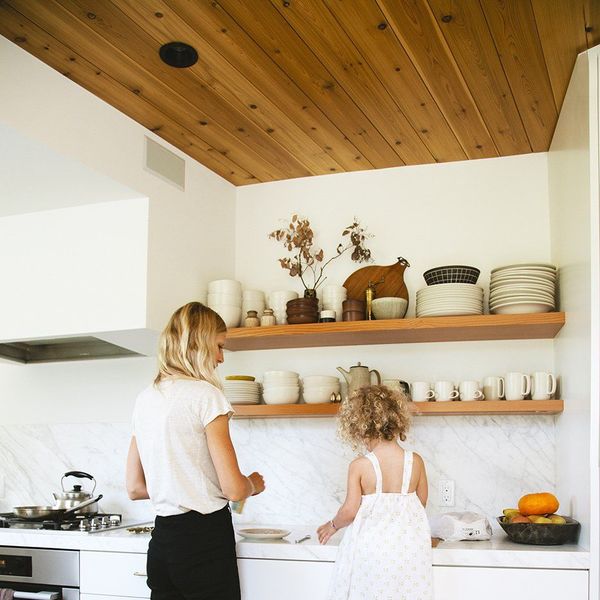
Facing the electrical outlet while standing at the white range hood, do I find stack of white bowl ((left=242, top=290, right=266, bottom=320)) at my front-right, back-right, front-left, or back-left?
front-left

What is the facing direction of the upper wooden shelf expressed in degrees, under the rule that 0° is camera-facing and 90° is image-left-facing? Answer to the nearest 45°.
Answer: approximately 0°

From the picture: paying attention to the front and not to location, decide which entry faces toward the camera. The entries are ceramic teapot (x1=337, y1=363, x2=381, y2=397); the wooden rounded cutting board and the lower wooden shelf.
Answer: the lower wooden shelf

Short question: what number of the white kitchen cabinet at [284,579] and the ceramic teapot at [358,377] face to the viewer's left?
1

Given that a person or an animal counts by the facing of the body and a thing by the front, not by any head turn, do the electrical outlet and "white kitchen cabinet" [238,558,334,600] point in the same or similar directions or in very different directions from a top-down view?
same or similar directions

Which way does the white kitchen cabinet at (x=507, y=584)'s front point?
toward the camera

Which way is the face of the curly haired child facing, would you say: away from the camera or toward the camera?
away from the camera

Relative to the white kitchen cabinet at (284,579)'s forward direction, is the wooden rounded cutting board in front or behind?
behind

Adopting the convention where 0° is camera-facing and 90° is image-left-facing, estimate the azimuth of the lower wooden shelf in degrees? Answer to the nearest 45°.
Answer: approximately 0°

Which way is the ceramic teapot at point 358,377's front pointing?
to the viewer's left

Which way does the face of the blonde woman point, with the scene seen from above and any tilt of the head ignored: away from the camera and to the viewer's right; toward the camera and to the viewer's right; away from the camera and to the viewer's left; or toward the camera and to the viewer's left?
away from the camera and to the viewer's right

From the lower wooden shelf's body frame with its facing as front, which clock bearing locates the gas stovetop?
The gas stovetop is roughly at 3 o'clock from the lower wooden shelf.
